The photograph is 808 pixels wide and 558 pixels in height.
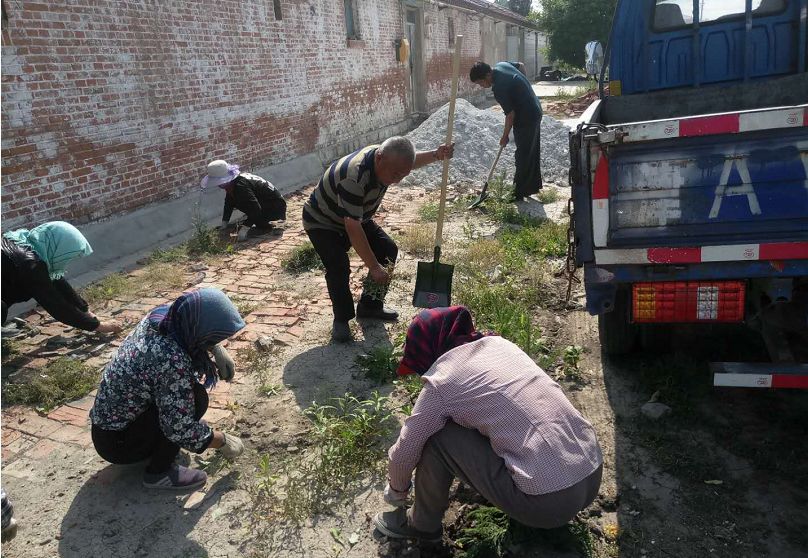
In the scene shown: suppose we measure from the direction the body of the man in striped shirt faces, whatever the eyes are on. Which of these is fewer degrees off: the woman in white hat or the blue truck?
the blue truck

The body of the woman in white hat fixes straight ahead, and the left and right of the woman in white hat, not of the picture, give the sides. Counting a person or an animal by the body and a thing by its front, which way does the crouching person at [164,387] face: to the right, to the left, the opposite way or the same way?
the opposite way

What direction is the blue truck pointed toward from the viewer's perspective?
away from the camera

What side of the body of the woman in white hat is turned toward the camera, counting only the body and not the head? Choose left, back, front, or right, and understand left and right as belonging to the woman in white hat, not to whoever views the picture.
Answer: left

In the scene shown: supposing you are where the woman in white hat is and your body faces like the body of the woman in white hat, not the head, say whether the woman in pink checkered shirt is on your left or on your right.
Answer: on your left

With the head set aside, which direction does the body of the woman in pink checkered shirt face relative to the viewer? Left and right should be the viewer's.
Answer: facing to the left of the viewer

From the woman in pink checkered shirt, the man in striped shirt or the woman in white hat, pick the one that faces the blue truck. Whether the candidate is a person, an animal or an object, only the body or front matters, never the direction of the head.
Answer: the man in striped shirt

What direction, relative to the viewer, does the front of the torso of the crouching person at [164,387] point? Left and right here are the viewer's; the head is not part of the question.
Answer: facing to the right of the viewer

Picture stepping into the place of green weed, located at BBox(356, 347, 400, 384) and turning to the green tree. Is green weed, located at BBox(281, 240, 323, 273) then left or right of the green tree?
left

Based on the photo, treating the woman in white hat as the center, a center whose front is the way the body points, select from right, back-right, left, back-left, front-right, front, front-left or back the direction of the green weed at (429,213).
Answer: back

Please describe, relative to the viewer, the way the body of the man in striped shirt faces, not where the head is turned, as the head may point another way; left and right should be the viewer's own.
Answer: facing the viewer and to the right of the viewer

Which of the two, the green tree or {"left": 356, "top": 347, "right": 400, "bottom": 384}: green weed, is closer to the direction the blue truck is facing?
the green tree
